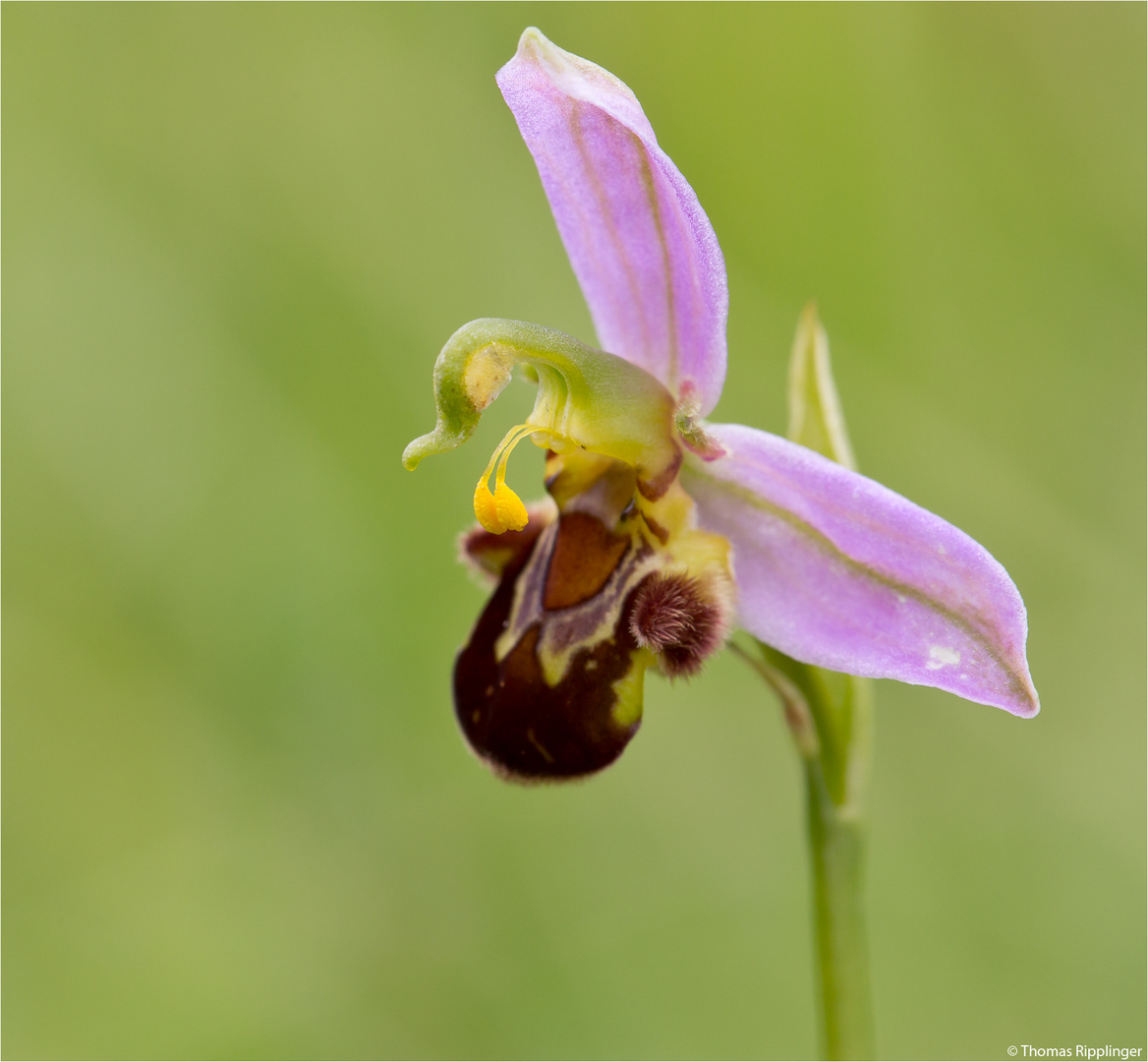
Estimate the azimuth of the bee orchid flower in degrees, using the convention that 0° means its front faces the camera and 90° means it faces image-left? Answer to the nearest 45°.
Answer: approximately 45°
